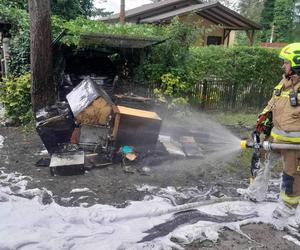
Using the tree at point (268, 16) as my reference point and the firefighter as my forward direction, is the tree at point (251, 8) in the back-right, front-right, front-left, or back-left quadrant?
back-right

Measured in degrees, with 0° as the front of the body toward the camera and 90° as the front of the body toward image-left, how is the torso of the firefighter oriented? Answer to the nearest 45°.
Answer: approximately 45°

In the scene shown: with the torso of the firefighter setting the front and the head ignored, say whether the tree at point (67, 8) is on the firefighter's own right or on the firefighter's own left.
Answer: on the firefighter's own right

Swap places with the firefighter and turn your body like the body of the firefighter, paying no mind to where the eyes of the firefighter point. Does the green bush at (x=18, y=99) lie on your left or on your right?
on your right

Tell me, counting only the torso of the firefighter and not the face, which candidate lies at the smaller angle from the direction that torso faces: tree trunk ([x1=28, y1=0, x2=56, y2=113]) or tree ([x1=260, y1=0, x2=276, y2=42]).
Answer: the tree trunk

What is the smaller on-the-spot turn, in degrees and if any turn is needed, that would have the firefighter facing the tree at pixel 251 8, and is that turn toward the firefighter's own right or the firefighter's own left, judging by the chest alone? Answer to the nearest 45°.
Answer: approximately 135° to the firefighter's own right

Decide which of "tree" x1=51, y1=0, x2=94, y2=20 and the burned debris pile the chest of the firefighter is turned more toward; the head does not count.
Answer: the burned debris pile

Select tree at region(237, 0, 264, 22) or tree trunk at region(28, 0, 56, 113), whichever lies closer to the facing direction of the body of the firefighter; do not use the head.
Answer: the tree trunk

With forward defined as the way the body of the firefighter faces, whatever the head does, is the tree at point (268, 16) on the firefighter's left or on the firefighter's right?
on the firefighter's right

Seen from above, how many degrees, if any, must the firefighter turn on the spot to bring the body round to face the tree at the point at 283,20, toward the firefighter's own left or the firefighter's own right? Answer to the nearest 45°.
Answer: approximately 135° to the firefighter's own right

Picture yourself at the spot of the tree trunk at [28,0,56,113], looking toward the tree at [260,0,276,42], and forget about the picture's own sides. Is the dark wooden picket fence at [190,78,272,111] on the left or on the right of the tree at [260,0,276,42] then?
right
